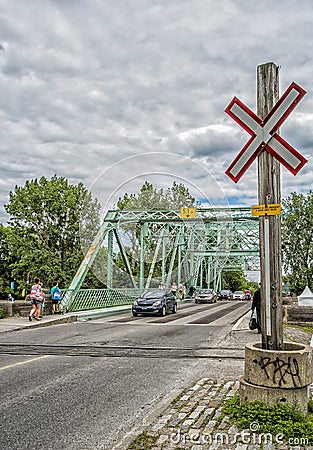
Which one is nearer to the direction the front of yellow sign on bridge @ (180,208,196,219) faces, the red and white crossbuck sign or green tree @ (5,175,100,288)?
the red and white crossbuck sign

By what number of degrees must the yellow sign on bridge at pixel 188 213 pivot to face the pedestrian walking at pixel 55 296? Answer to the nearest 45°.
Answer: approximately 45° to its right

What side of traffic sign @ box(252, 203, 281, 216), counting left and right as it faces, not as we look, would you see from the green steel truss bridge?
back

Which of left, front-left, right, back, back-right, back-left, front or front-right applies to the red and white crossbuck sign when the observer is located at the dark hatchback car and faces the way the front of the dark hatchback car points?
front-left

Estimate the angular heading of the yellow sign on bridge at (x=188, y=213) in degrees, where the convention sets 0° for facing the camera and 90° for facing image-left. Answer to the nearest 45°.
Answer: approximately 0°

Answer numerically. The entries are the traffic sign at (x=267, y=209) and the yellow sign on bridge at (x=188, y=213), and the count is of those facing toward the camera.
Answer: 2

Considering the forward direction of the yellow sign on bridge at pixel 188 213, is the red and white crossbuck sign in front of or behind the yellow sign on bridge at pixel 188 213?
in front

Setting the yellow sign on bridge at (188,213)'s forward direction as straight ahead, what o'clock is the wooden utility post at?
The wooden utility post is roughly at 12 o'clock from the yellow sign on bridge.

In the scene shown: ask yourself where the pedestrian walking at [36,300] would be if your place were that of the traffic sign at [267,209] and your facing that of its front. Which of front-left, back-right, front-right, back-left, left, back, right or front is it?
back-right

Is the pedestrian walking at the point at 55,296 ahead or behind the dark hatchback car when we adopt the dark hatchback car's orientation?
ahead

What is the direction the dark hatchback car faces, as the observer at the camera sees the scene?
facing the viewer and to the left of the viewer

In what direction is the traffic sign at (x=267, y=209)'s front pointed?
toward the camera
